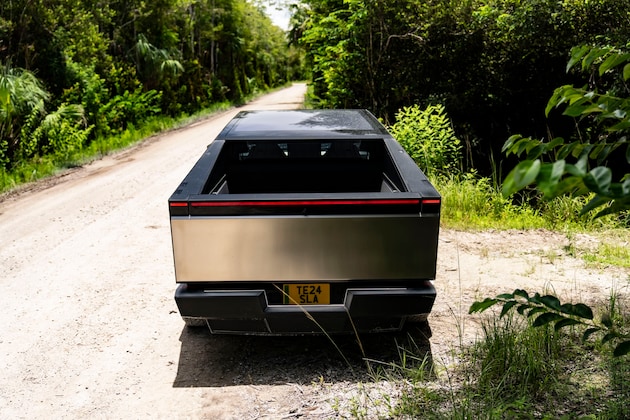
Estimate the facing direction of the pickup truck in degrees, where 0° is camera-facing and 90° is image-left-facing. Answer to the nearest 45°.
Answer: approximately 180°

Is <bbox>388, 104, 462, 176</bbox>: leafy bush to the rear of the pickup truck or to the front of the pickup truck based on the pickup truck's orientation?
to the front
